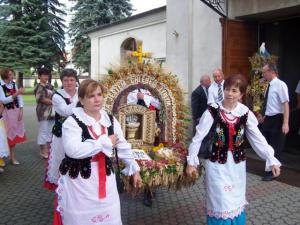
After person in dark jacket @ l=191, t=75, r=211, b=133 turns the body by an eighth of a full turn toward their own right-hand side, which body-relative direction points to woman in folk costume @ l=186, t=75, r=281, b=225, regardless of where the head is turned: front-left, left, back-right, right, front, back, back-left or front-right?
front

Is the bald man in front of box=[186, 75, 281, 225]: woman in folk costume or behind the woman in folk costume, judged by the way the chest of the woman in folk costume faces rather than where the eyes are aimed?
behind

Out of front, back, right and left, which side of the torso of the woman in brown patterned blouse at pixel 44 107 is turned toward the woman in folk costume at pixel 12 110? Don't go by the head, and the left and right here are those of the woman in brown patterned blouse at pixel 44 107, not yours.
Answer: right

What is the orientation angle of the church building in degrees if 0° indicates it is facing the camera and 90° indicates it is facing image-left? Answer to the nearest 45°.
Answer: approximately 45°

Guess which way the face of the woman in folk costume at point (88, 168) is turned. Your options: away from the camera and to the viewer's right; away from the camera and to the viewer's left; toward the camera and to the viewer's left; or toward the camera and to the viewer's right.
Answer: toward the camera and to the viewer's right

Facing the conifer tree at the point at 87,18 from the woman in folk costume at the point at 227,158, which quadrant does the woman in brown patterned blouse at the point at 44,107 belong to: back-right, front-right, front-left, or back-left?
front-left

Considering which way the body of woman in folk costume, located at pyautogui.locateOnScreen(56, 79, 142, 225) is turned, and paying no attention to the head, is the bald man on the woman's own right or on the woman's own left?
on the woman's own left

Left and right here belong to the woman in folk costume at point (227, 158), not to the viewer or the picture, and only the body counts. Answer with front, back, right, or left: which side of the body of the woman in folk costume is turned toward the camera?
front

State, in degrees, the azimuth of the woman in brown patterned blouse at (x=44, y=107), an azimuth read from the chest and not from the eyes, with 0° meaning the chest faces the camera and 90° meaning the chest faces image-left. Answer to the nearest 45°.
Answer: approximately 315°

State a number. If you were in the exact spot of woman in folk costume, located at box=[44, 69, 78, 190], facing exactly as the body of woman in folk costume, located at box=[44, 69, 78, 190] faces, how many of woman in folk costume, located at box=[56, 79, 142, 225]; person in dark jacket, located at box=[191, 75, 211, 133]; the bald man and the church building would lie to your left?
3

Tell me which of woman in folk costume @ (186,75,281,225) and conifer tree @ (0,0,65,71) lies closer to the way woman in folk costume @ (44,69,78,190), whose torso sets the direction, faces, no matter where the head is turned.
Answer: the woman in folk costume

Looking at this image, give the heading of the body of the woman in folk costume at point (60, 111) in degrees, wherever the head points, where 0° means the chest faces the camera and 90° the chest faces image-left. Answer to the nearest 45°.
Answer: approximately 315°

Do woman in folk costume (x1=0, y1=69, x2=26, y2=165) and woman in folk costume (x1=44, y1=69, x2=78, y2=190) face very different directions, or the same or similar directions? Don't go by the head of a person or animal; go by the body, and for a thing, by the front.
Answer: same or similar directions

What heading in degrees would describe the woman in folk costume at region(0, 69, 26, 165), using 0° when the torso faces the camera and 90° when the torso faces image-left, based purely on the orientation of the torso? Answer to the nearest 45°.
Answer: approximately 315°
